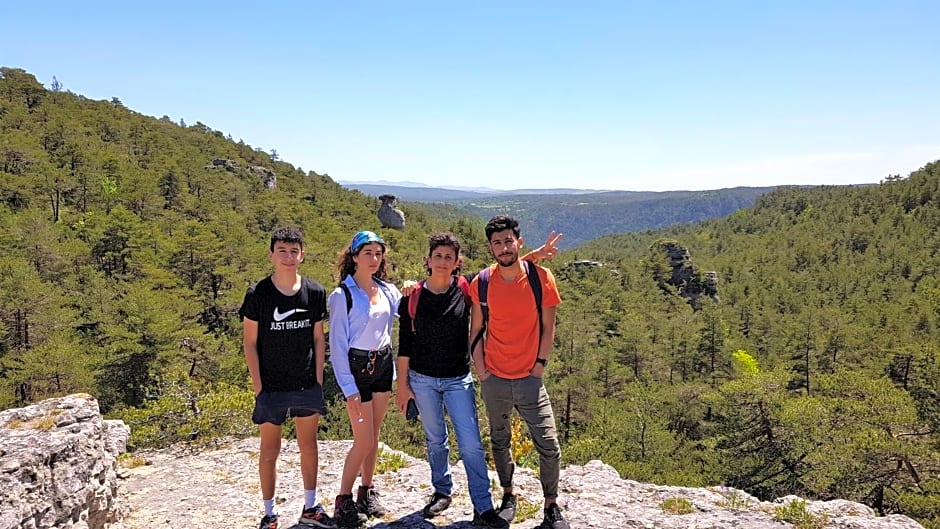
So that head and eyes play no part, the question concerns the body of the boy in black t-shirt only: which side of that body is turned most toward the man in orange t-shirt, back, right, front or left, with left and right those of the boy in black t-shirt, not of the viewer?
left

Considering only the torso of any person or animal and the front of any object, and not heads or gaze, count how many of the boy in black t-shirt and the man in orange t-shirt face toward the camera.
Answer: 2

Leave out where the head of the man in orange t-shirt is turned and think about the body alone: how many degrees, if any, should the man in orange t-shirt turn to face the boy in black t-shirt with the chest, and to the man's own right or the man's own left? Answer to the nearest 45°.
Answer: approximately 90° to the man's own right

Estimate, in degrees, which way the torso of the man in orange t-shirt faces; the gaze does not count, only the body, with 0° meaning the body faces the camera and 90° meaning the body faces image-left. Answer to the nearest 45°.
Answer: approximately 0°
